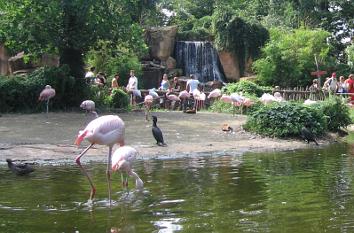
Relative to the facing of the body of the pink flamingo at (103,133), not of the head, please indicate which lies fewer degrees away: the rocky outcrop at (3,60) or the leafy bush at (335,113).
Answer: the rocky outcrop

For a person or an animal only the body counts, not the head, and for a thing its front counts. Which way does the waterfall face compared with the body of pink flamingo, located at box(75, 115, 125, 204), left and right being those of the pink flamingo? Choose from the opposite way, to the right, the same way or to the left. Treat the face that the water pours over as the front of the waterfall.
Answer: to the left

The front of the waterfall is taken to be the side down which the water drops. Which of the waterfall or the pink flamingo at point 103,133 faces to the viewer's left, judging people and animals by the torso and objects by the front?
the pink flamingo

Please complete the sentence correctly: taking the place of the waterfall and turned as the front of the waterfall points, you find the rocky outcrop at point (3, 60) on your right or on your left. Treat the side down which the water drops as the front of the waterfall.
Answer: on your right

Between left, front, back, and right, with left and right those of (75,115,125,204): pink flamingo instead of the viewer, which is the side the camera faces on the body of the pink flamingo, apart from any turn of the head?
left

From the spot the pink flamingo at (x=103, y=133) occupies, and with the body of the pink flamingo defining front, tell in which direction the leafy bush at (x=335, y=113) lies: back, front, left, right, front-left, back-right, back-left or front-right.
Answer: back-right

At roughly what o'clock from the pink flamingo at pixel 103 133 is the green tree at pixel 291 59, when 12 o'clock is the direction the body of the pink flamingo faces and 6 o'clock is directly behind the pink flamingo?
The green tree is roughly at 4 o'clock from the pink flamingo.

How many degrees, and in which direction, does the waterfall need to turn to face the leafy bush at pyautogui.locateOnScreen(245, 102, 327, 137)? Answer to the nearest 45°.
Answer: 0° — it already faces it
